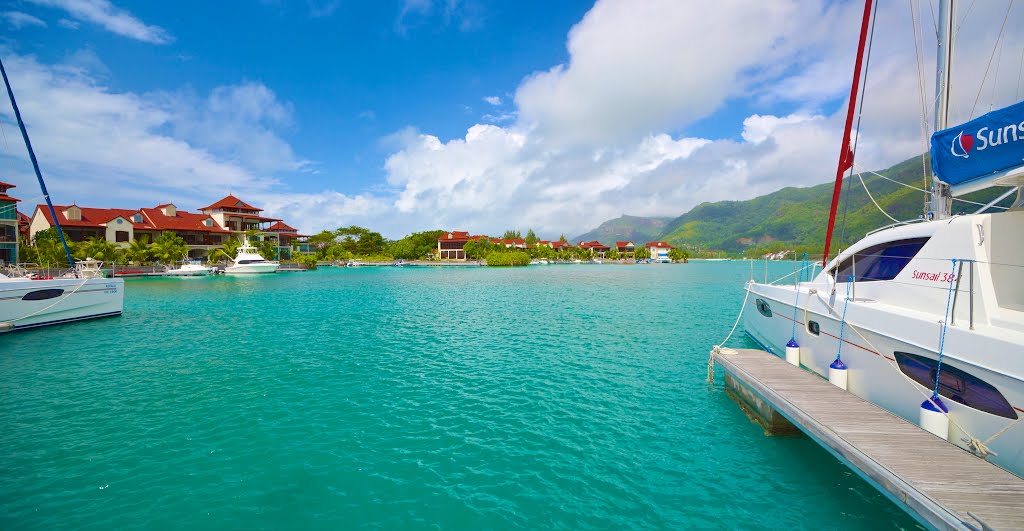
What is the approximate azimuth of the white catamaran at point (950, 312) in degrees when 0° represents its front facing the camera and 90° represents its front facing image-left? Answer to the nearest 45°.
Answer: approximately 135°

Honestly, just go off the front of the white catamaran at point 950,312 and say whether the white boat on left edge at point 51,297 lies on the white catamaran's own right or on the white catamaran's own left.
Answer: on the white catamaran's own left

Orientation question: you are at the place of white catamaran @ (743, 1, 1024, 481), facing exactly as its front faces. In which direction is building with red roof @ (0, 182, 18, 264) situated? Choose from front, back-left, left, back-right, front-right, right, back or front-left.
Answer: front-left
